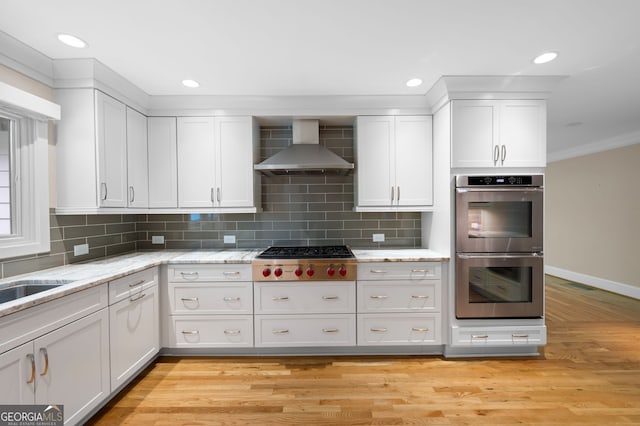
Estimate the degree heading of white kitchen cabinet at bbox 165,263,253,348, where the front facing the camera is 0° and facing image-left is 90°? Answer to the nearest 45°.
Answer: approximately 0°

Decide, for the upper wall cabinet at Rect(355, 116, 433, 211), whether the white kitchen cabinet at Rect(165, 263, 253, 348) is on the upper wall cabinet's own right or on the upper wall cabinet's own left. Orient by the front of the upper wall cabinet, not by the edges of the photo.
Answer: on the upper wall cabinet's own right

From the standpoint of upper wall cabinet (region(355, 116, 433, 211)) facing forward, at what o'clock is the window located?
The window is roughly at 2 o'clock from the upper wall cabinet.

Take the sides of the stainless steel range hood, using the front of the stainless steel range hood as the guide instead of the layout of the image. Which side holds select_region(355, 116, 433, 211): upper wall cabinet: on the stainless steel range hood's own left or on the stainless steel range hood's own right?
on the stainless steel range hood's own left

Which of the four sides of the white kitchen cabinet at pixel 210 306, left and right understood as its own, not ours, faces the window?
right

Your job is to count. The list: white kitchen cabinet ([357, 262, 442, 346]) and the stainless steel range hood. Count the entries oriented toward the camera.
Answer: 2
